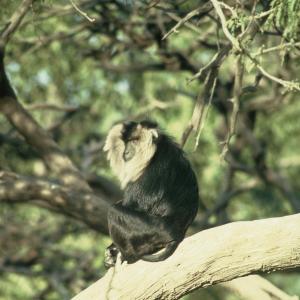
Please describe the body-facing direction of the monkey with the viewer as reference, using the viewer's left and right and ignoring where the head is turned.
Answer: facing to the left of the viewer
